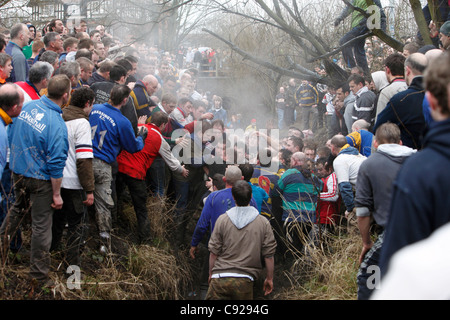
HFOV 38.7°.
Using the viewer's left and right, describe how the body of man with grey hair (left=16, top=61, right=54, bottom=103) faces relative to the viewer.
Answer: facing away from the viewer and to the right of the viewer

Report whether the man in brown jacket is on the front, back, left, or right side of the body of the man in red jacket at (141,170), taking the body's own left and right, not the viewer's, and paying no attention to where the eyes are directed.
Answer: right

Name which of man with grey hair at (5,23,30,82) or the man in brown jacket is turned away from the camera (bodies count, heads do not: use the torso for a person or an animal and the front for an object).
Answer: the man in brown jacket

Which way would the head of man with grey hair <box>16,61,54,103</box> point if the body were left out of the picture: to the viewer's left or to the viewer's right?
to the viewer's right

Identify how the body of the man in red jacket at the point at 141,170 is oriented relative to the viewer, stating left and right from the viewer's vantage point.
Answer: facing away from the viewer and to the right of the viewer

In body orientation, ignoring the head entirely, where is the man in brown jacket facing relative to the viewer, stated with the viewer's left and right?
facing away from the viewer

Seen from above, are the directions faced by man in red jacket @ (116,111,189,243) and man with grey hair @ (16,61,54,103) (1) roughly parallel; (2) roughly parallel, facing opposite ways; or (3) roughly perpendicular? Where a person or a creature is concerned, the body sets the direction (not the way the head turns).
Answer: roughly parallel

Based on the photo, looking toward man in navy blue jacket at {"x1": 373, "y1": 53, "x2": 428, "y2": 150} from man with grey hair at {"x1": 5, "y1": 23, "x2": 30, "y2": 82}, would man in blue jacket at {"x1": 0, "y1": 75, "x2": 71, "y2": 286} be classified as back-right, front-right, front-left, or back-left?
front-right

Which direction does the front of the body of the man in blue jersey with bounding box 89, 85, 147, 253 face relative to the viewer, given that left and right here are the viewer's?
facing away from the viewer and to the right of the viewer

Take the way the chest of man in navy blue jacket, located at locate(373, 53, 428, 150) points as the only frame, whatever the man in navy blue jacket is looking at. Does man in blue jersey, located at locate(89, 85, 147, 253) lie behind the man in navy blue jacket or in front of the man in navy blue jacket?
in front

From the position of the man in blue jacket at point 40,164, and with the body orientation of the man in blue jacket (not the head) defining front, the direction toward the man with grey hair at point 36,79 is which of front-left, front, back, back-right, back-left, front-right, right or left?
front-left

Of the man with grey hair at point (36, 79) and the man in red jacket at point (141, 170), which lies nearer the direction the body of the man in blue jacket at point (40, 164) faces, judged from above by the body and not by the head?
the man in red jacket

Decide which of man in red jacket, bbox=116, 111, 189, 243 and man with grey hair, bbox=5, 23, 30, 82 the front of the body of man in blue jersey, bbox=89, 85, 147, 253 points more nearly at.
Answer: the man in red jacket

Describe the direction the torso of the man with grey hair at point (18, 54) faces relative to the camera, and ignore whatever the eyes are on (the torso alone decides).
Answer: to the viewer's right

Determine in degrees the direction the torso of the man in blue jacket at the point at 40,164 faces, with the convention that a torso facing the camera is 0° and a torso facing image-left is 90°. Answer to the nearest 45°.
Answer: approximately 225°
